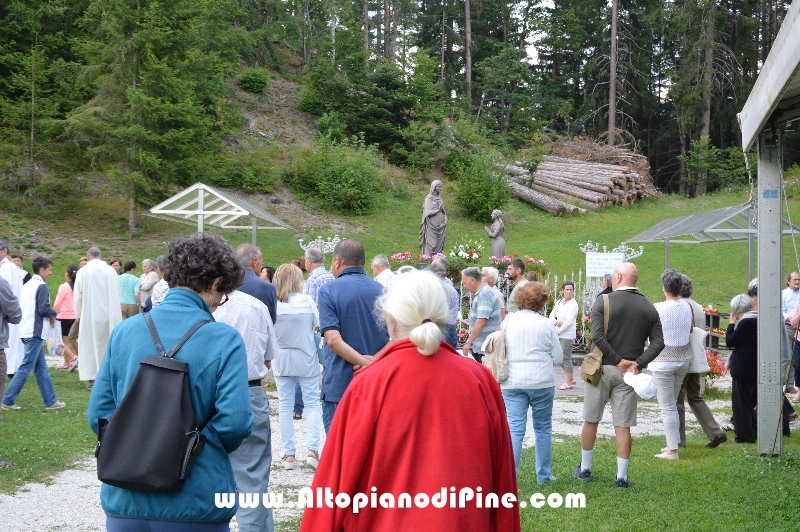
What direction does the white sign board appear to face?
toward the camera

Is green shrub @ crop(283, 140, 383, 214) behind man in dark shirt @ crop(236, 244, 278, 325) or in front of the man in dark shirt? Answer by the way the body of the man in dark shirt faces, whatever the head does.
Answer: in front

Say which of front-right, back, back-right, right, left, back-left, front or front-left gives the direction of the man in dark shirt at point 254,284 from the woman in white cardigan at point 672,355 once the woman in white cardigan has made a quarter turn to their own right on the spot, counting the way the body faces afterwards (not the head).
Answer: back

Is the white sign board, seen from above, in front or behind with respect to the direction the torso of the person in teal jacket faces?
in front

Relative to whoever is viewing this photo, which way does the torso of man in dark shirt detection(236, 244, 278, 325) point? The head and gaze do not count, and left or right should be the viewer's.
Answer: facing away from the viewer and to the right of the viewer

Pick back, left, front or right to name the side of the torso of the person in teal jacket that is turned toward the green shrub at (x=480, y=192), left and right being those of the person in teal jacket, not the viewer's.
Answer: front

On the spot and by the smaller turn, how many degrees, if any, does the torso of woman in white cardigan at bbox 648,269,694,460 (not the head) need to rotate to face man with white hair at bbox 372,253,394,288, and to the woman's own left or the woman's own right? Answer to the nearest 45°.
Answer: approximately 45° to the woman's own left

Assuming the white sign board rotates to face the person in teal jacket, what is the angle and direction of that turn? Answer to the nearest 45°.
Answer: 0° — it already faces them

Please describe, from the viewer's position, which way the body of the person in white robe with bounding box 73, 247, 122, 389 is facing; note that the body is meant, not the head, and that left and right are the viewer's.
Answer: facing away from the viewer

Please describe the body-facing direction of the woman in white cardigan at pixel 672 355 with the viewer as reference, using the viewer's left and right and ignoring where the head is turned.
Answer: facing away from the viewer and to the left of the viewer

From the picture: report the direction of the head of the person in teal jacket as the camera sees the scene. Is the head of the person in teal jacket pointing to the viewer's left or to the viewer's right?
to the viewer's right

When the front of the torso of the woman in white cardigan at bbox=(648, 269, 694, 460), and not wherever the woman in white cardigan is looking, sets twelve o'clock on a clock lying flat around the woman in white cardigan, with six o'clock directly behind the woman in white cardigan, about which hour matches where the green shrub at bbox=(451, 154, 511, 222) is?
The green shrub is roughly at 1 o'clock from the woman in white cardigan.

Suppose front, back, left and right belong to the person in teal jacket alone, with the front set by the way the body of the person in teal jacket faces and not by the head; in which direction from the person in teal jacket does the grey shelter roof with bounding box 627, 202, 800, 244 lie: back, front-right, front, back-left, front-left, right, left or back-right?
front

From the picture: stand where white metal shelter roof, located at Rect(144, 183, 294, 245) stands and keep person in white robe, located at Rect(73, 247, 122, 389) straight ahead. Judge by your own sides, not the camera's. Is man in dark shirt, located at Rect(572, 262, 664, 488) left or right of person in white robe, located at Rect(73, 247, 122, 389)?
left

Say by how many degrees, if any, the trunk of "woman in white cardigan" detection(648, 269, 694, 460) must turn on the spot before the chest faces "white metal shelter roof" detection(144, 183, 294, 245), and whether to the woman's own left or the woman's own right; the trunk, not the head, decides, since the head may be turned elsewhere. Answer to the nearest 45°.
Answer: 0° — they already face it

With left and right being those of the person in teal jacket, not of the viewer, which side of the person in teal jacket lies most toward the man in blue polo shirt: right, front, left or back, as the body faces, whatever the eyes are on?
front

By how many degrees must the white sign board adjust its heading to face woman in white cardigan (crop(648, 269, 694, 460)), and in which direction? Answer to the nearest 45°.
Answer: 0° — it already faces them
